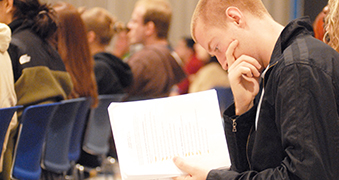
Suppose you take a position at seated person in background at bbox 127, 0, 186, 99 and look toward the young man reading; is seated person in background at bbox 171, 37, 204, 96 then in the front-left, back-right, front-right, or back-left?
back-left

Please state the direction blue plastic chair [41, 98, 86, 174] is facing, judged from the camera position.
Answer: facing away from the viewer and to the left of the viewer

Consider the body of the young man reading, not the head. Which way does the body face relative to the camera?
to the viewer's left

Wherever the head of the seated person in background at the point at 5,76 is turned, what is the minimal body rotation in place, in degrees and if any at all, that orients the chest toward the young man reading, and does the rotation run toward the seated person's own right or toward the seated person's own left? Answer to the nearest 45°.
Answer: approximately 180°

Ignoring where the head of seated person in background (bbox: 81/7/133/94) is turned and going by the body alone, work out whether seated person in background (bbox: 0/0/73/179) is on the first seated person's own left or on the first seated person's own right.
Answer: on the first seated person's own left

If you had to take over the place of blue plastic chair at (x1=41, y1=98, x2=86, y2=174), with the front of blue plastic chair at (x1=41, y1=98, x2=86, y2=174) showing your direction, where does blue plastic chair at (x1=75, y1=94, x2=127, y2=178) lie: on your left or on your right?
on your right

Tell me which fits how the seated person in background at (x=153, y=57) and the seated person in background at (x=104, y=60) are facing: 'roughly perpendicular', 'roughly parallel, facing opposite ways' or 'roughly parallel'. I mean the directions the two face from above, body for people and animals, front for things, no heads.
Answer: roughly parallel

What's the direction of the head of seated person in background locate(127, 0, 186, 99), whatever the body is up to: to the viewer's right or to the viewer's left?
to the viewer's left

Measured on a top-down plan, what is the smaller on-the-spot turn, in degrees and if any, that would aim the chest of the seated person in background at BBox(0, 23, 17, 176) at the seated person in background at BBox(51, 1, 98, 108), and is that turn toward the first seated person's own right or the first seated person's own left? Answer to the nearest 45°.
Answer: approximately 90° to the first seated person's own right

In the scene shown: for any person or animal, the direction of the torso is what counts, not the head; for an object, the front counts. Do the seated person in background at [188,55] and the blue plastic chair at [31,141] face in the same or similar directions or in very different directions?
same or similar directions

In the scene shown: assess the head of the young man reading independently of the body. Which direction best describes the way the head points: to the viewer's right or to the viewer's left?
to the viewer's left

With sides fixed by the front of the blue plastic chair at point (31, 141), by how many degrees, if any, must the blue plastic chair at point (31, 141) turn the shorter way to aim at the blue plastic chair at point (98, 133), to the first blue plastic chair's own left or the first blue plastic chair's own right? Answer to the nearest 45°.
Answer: approximately 90° to the first blue plastic chair's own right

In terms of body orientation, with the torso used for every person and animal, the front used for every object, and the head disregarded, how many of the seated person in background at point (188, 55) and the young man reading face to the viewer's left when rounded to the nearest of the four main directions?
2

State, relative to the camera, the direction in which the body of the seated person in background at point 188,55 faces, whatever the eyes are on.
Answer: to the viewer's left

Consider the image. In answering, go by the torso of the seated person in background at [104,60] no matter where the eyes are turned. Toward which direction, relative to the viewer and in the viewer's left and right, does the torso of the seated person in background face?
facing away from the viewer and to the left of the viewer
